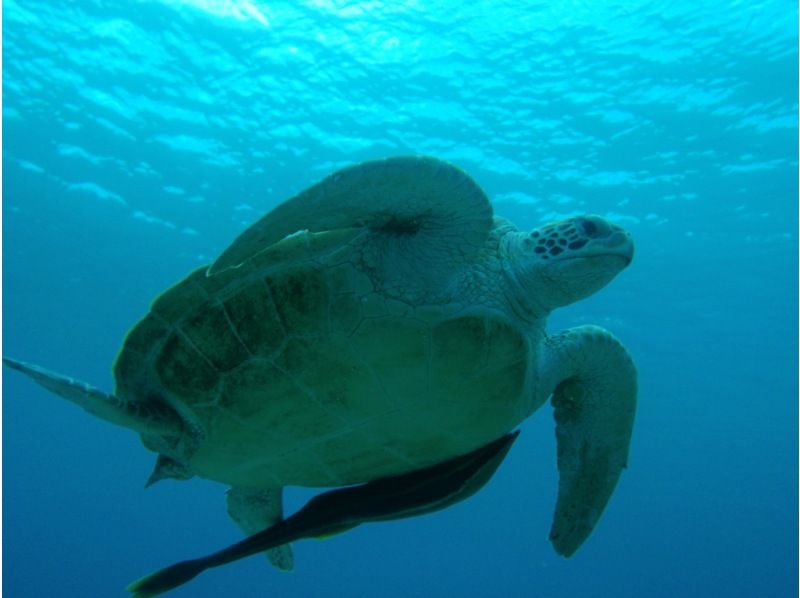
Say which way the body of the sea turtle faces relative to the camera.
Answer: to the viewer's right
